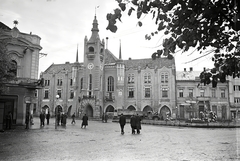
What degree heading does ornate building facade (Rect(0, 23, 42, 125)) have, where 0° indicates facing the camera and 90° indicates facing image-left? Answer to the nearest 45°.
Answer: approximately 315°
